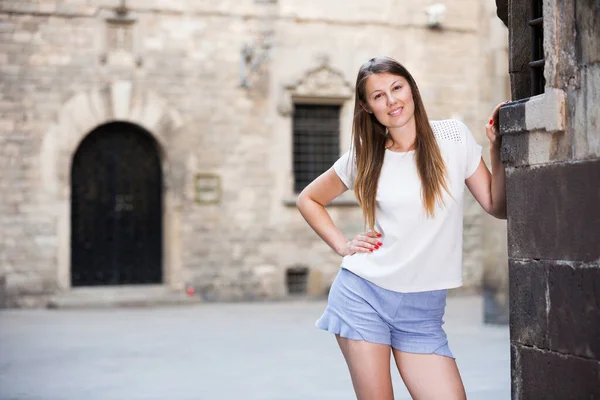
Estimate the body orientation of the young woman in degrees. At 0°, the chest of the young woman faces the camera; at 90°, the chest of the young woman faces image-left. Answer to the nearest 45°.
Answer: approximately 0°

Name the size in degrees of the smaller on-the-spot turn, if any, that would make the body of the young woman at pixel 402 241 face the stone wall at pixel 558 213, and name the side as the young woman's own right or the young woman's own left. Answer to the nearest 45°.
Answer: approximately 90° to the young woman's own left

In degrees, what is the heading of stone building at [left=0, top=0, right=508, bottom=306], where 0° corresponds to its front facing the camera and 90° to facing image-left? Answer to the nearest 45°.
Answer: approximately 0°

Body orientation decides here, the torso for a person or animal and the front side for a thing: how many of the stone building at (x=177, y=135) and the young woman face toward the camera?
2
